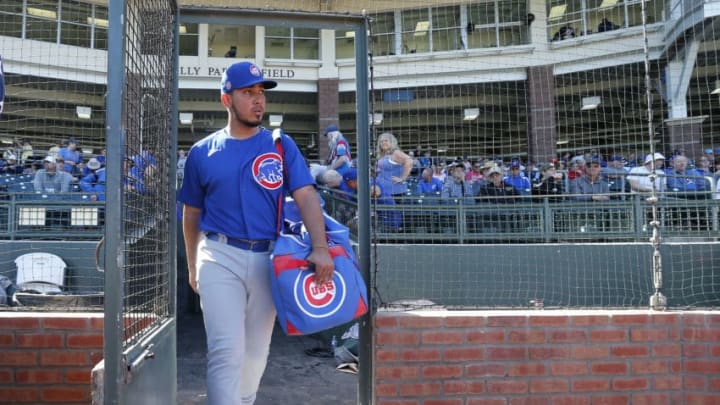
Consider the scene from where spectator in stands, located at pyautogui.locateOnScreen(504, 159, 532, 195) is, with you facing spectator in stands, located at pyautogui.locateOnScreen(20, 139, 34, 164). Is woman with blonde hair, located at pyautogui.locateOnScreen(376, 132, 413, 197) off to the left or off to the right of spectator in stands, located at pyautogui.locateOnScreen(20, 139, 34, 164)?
left

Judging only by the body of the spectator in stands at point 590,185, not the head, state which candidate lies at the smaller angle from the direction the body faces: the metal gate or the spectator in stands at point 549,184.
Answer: the metal gate

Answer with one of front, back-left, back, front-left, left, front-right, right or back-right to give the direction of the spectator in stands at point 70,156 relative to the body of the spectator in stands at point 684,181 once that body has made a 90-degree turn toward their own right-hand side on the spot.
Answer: front-left

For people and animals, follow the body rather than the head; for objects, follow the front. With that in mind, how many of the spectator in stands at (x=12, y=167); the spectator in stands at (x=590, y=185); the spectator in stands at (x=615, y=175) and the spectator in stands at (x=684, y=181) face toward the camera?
4

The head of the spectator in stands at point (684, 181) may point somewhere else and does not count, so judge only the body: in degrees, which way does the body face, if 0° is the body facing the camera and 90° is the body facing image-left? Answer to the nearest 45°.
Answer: approximately 0°

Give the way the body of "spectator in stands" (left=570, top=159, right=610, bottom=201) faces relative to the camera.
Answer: toward the camera

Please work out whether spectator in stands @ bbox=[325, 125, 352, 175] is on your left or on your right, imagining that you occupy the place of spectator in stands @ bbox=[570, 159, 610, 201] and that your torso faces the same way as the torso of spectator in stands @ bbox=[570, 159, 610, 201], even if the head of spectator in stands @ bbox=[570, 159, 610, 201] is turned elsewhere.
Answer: on your right

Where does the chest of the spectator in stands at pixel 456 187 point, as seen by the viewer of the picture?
toward the camera

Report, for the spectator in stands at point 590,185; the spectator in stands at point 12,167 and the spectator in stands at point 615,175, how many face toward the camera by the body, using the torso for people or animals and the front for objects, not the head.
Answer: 3

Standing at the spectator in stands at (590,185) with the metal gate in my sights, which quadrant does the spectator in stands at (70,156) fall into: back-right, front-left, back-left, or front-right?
front-right

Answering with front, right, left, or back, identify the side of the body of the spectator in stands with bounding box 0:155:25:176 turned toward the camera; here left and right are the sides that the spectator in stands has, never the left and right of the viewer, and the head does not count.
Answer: front

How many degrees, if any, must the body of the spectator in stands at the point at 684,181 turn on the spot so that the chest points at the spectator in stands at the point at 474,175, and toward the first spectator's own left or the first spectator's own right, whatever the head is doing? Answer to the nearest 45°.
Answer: approximately 45° to the first spectator's own right
